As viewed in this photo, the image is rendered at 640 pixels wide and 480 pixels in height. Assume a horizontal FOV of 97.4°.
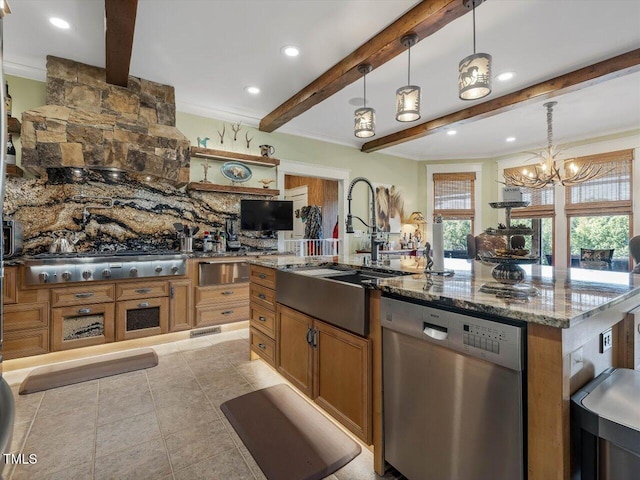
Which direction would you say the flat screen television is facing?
toward the camera

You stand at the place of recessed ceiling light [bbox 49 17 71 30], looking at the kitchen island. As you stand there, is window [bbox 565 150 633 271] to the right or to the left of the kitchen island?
left

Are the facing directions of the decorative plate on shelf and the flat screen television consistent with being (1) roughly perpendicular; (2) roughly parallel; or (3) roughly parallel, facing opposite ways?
roughly parallel

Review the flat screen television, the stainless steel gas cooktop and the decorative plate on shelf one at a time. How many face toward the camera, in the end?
3

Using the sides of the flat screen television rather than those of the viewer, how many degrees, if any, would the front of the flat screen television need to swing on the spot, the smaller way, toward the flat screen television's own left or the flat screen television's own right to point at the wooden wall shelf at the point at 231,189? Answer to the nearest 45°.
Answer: approximately 45° to the flat screen television's own right

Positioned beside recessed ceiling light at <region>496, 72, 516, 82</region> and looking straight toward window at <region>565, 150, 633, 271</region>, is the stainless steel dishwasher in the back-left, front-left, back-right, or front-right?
back-right

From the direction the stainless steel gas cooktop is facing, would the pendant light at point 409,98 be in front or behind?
in front

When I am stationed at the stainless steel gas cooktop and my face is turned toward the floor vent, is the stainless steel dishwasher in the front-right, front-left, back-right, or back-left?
front-right

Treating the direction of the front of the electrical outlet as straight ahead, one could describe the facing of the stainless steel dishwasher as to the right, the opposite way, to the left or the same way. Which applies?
to the right

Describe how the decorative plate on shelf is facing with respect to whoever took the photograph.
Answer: facing the viewer
